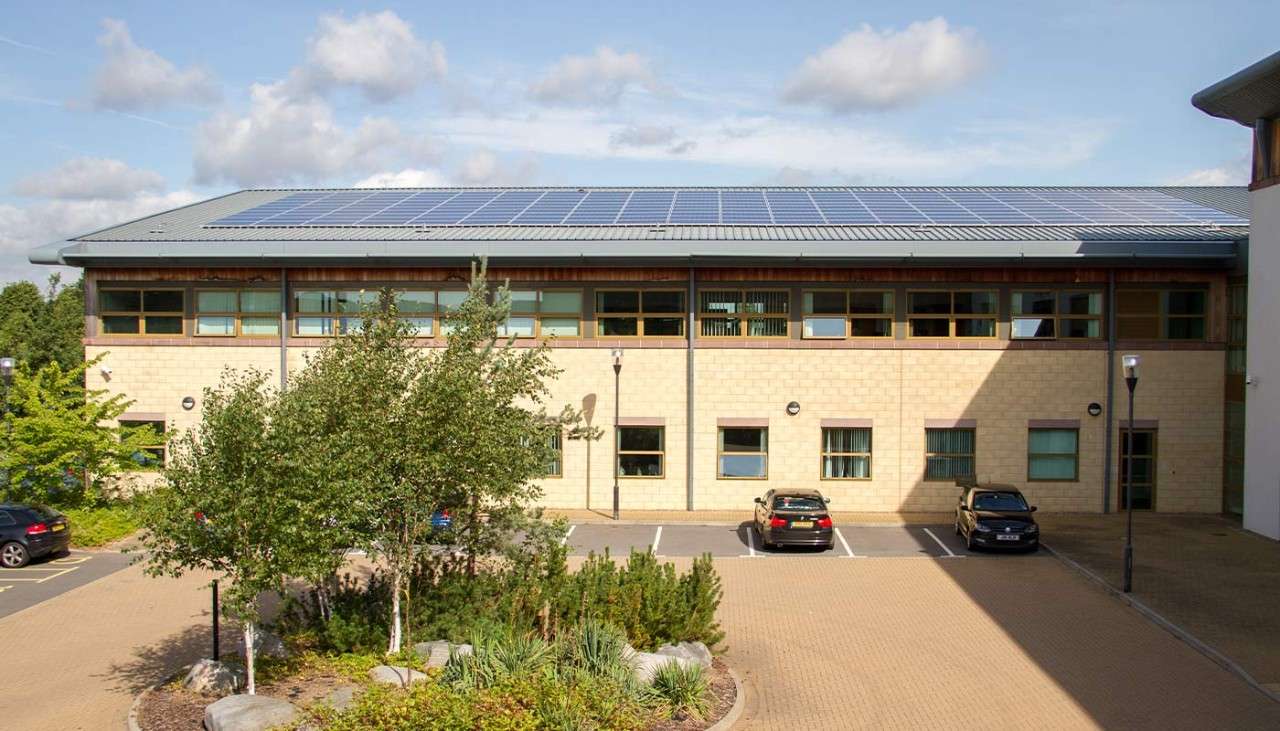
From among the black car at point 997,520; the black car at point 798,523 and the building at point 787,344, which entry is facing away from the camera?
the black car at point 798,523

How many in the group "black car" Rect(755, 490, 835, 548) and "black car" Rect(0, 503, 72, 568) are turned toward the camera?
0

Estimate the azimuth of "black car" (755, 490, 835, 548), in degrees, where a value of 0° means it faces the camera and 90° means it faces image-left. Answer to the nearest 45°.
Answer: approximately 180°

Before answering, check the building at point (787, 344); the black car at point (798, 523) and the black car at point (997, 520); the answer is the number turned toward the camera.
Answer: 2

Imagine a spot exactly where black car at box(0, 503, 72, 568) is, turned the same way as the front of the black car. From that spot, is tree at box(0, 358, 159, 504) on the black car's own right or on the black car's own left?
on the black car's own right

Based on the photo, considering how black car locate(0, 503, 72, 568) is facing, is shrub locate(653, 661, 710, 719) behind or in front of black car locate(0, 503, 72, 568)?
behind

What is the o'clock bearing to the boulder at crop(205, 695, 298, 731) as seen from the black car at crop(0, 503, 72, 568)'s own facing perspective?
The boulder is roughly at 7 o'clock from the black car.

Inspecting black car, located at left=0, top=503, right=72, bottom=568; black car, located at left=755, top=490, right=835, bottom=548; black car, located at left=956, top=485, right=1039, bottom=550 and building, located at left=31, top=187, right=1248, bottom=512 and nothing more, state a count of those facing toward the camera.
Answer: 2

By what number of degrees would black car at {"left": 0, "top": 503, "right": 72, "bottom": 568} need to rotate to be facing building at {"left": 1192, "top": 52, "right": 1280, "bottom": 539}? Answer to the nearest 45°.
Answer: approximately 180°

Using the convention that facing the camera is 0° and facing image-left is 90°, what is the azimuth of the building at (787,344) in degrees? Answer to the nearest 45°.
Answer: approximately 0°

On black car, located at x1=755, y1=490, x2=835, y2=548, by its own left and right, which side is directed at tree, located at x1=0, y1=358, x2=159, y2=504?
left

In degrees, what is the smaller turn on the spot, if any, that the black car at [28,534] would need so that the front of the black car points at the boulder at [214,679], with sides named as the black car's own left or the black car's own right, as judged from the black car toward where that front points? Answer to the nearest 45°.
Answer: approximately 135° to the black car's own left

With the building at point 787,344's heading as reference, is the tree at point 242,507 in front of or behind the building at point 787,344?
in front

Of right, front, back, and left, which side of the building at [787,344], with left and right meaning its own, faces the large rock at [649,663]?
front

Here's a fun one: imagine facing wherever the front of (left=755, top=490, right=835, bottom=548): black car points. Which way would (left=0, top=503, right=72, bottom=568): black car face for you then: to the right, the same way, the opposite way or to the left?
to the left

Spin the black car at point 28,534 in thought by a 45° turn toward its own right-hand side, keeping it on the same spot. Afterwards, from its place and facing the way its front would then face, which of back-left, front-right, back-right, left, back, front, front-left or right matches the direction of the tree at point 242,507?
back
